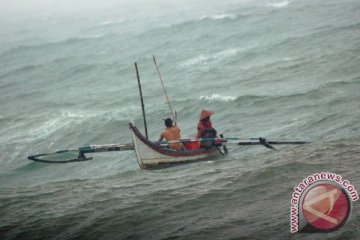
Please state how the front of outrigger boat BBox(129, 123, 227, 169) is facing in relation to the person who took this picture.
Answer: facing the viewer and to the left of the viewer
